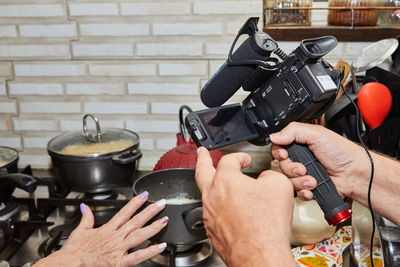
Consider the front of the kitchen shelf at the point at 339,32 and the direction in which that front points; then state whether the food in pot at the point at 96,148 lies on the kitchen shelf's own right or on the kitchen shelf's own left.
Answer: on the kitchen shelf's own right

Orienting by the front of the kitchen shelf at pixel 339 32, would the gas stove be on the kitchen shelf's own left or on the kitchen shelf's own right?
on the kitchen shelf's own right

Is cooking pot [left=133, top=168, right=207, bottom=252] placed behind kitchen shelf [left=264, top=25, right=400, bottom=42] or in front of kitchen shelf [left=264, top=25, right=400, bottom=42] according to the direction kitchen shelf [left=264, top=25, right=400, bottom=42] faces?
in front

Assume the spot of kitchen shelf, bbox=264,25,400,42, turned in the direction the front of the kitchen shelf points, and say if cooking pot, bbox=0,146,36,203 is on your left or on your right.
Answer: on your right

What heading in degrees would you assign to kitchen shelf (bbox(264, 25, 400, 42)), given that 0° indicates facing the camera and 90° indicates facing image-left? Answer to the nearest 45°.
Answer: approximately 0°

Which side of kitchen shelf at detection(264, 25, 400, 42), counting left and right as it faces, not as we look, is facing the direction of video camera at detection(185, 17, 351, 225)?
front
